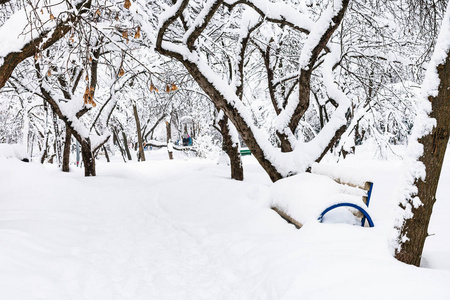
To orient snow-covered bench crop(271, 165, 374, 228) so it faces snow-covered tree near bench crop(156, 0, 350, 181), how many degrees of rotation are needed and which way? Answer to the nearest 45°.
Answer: approximately 135° to its right

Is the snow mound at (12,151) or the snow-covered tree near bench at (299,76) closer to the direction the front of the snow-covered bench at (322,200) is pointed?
the snow mound

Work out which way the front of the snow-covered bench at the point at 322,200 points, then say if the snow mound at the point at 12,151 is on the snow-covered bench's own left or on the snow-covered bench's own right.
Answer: on the snow-covered bench's own right

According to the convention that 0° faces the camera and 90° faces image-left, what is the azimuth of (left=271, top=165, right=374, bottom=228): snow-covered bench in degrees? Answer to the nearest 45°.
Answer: approximately 45°
